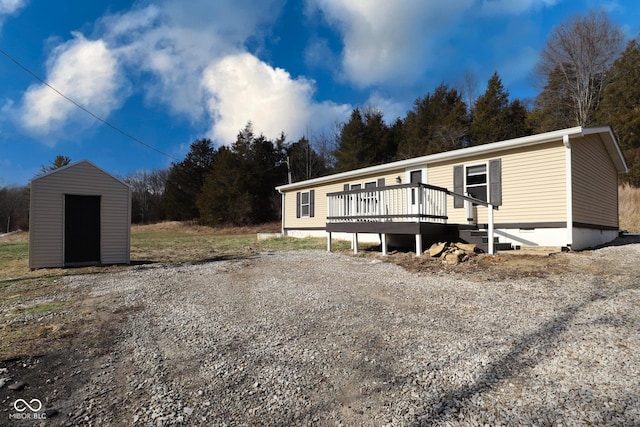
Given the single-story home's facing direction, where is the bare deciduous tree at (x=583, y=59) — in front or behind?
behind

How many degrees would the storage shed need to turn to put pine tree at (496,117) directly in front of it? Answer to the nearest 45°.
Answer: approximately 90° to its left

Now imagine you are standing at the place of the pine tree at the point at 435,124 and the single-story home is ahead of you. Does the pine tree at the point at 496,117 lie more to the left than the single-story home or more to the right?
left

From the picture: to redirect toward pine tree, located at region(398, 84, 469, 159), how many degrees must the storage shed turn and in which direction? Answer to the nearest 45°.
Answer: approximately 90° to its left

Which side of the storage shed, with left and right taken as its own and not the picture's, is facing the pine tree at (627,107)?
left

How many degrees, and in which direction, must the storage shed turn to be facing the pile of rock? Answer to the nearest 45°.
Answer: approximately 45° to its left

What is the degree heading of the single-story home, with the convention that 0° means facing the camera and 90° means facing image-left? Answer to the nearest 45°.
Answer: approximately 45°

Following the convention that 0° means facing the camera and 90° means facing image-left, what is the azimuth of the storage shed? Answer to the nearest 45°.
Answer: approximately 0°

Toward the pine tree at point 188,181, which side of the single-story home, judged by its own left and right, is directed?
right

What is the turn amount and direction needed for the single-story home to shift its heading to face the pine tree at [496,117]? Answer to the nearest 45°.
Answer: approximately 135° to its right

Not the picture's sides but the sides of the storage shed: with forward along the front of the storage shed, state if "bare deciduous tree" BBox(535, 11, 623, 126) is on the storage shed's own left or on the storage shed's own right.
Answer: on the storage shed's own left

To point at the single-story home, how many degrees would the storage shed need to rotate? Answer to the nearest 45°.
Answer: approximately 45° to its left
